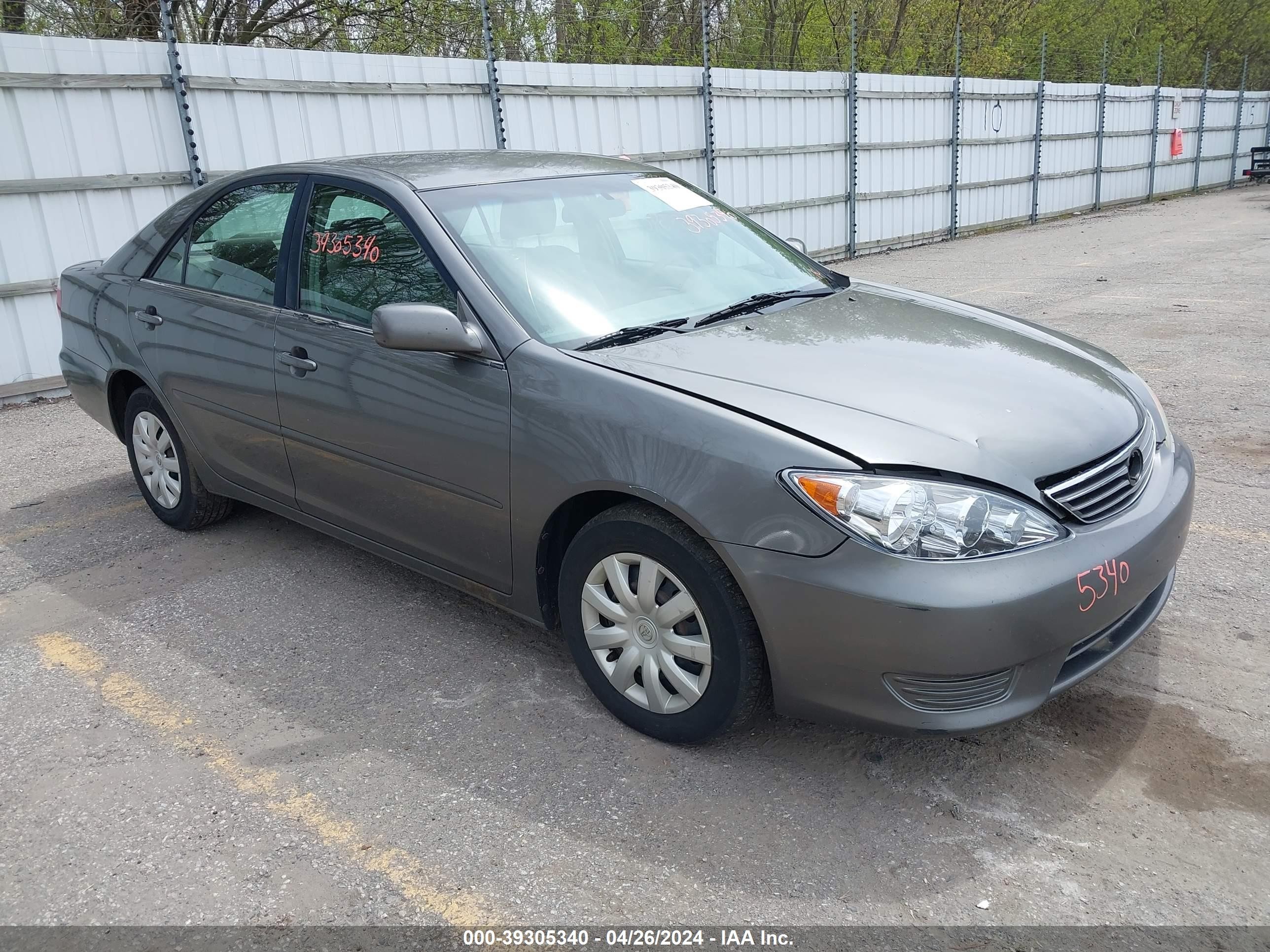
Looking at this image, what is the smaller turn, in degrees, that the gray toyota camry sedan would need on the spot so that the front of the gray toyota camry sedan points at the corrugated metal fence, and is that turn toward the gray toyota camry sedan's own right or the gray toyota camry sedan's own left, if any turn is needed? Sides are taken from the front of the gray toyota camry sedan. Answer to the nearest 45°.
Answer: approximately 135° to the gray toyota camry sedan's own left

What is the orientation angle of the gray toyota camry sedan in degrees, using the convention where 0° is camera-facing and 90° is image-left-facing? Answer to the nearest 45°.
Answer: approximately 315°
